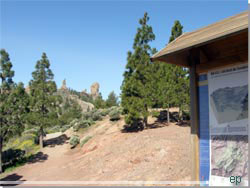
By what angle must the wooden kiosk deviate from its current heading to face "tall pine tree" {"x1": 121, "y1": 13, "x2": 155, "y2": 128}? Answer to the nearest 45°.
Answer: approximately 135° to its right

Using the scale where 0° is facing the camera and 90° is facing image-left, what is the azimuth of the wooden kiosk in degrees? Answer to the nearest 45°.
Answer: approximately 45°

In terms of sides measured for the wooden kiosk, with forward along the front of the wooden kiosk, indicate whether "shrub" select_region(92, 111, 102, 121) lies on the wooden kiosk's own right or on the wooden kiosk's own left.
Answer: on the wooden kiosk's own right

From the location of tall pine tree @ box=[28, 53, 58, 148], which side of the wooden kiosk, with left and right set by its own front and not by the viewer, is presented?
right

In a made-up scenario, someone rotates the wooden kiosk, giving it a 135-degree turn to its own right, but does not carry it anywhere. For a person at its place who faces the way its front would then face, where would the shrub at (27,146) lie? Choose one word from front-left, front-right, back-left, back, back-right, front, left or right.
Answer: front-left

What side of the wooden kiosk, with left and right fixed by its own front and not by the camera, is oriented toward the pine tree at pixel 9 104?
right

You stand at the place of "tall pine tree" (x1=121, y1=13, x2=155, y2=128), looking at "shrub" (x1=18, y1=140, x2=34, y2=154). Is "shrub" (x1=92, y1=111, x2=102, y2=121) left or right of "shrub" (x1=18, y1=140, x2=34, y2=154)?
right

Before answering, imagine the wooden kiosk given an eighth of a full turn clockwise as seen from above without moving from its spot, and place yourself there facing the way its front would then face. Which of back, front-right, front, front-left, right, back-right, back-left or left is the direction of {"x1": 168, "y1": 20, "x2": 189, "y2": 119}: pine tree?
right

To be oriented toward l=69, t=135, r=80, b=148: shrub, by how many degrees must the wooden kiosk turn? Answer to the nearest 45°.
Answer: approximately 90° to its right
